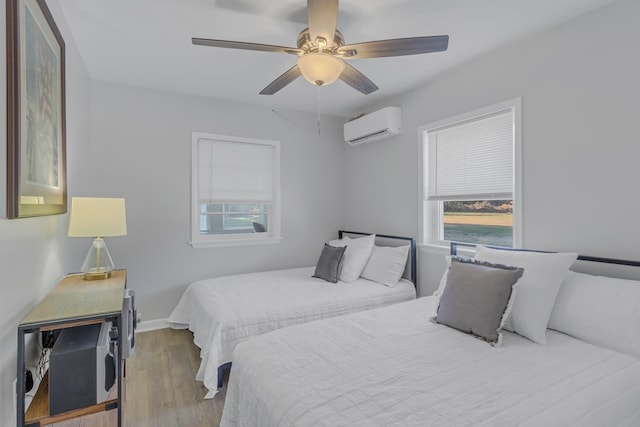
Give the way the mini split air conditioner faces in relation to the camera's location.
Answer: facing the viewer and to the left of the viewer

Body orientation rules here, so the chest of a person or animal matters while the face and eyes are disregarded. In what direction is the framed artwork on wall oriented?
to the viewer's right

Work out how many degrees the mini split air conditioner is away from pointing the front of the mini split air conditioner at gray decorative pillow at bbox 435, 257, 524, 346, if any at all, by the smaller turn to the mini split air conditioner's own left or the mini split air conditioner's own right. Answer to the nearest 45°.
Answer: approximately 45° to the mini split air conditioner's own left

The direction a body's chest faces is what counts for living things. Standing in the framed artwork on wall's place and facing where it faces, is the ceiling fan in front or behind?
in front

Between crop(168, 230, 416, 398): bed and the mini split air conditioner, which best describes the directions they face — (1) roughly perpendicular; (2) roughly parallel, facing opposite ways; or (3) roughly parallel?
roughly parallel

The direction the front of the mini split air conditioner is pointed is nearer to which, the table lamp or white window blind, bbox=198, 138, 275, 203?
the table lamp

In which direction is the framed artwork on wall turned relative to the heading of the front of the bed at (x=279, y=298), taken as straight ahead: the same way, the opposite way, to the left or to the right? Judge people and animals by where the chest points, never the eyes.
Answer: the opposite way

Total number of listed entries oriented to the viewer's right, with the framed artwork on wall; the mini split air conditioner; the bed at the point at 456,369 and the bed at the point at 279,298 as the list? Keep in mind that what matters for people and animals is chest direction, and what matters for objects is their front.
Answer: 1

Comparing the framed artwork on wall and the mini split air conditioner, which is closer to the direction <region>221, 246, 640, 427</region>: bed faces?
the framed artwork on wall

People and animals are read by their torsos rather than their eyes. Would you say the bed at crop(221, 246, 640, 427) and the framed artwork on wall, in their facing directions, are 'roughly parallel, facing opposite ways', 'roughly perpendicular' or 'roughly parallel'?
roughly parallel, facing opposite ways

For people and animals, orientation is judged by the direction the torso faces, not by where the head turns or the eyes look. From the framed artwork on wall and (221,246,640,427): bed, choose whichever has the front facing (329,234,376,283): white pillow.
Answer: the framed artwork on wall

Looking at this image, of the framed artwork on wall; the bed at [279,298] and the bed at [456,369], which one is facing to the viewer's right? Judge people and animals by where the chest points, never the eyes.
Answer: the framed artwork on wall

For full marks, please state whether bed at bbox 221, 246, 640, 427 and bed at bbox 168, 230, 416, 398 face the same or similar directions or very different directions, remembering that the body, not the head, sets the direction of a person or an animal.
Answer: same or similar directions
